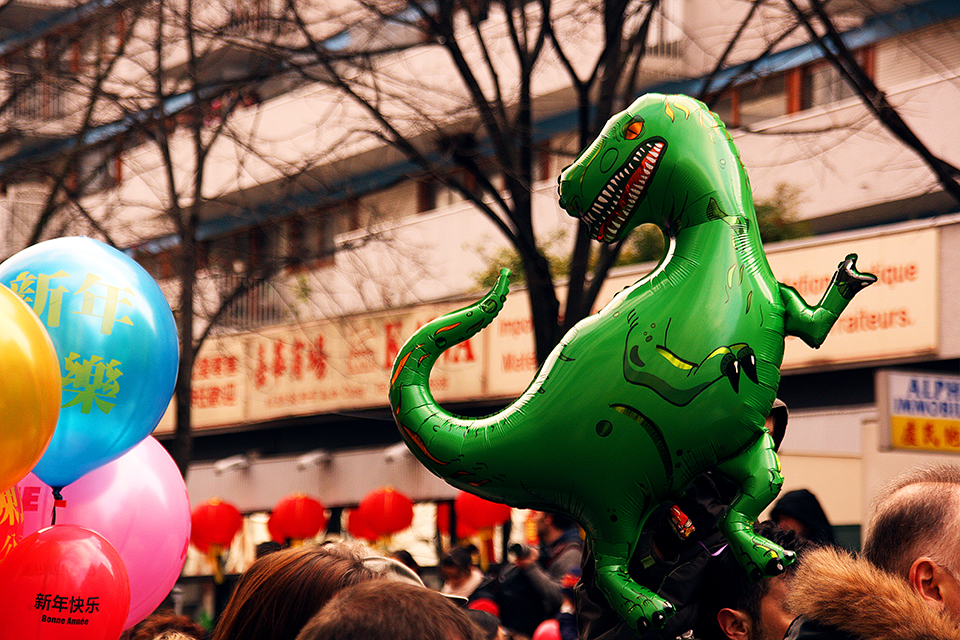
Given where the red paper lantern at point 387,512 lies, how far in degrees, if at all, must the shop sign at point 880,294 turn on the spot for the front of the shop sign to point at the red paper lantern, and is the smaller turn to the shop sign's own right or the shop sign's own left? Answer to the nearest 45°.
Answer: approximately 45° to the shop sign's own right

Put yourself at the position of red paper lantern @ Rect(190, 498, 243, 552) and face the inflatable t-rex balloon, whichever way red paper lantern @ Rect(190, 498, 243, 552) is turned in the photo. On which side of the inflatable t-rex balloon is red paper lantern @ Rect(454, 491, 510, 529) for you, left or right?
left
